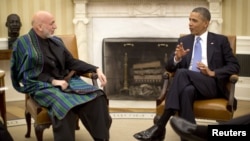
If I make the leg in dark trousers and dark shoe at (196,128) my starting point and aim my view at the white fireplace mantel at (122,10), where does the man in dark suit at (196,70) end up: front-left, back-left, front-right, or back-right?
front-right

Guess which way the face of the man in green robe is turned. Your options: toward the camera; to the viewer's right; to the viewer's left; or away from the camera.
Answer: to the viewer's right

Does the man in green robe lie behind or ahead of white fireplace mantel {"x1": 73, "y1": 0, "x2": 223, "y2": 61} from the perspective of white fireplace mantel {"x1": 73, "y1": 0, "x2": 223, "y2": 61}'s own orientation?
ahead

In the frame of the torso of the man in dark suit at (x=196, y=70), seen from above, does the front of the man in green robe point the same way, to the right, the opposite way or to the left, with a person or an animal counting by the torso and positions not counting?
to the left

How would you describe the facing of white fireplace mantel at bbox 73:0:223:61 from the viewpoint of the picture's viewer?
facing the viewer

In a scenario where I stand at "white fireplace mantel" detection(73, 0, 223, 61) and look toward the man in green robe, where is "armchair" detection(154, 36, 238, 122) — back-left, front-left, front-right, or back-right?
front-left

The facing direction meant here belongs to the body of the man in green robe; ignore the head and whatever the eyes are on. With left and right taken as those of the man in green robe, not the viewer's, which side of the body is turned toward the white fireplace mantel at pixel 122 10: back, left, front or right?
left

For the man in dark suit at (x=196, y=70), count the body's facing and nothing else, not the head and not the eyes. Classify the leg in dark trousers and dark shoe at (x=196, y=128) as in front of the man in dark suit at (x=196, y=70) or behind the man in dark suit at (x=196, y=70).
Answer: in front

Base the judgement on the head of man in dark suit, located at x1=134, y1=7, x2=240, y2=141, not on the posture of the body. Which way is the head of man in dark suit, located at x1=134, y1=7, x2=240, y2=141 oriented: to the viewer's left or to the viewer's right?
to the viewer's left

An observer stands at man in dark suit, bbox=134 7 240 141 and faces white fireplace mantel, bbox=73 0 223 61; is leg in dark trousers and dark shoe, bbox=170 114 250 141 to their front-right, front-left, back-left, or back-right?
back-left

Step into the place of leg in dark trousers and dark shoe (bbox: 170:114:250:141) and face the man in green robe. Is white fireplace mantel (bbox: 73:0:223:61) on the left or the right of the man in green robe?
right

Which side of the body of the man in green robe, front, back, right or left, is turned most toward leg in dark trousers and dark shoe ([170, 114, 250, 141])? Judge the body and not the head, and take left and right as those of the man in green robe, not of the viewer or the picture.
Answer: front

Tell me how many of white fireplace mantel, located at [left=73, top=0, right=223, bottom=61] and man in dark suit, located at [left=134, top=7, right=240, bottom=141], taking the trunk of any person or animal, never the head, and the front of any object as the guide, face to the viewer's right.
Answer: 0

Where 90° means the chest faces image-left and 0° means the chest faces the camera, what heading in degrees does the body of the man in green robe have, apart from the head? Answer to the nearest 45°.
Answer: approximately 315°

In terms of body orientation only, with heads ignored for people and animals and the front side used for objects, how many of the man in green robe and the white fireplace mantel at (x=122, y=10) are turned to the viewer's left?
0
